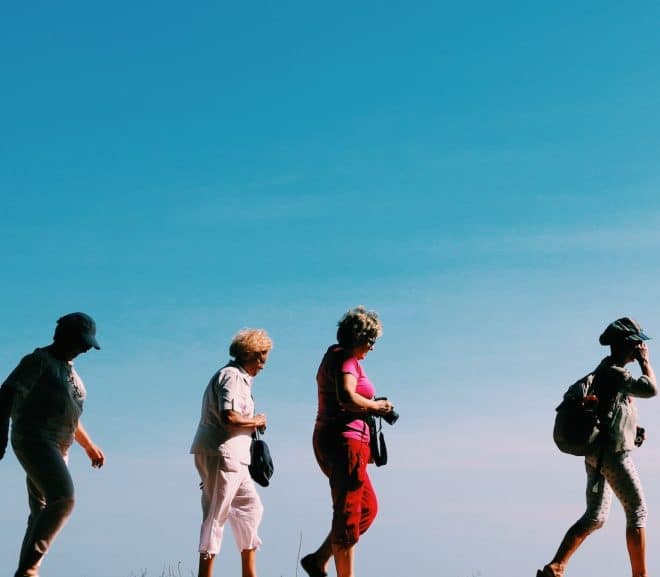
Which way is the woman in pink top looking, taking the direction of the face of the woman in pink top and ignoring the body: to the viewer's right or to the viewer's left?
to the viewer's right

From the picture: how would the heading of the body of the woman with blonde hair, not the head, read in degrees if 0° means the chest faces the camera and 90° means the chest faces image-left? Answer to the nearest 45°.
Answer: approximately 270°

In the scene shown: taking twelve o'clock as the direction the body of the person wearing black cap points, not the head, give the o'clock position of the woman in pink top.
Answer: The woman in pink top is roughly at 12 o'clock from the person wearing black cap.

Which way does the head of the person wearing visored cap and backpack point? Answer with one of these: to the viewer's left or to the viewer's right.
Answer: to the viewer's right

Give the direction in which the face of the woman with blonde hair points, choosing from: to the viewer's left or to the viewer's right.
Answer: to the viewer's right

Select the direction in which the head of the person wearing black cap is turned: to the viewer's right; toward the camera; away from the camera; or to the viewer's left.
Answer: to the viewer's right

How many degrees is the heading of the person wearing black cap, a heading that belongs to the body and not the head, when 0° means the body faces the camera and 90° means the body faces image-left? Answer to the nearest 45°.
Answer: approximately 270°

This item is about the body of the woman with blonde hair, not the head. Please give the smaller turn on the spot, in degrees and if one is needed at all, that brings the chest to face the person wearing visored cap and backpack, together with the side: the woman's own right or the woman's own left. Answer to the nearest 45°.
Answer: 0° — they already face them

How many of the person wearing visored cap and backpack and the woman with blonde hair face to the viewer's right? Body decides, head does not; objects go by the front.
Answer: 2

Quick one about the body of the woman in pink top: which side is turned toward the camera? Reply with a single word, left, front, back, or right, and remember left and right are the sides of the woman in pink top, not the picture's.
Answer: right

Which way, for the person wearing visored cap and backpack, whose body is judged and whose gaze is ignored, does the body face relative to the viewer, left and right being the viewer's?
facing to the right of the viewer

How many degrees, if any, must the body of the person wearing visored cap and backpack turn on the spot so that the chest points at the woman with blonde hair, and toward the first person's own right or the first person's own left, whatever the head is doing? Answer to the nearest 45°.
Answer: approximately 135° to the first person's own right

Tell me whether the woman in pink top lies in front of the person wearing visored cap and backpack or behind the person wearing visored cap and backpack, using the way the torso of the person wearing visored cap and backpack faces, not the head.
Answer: behind
